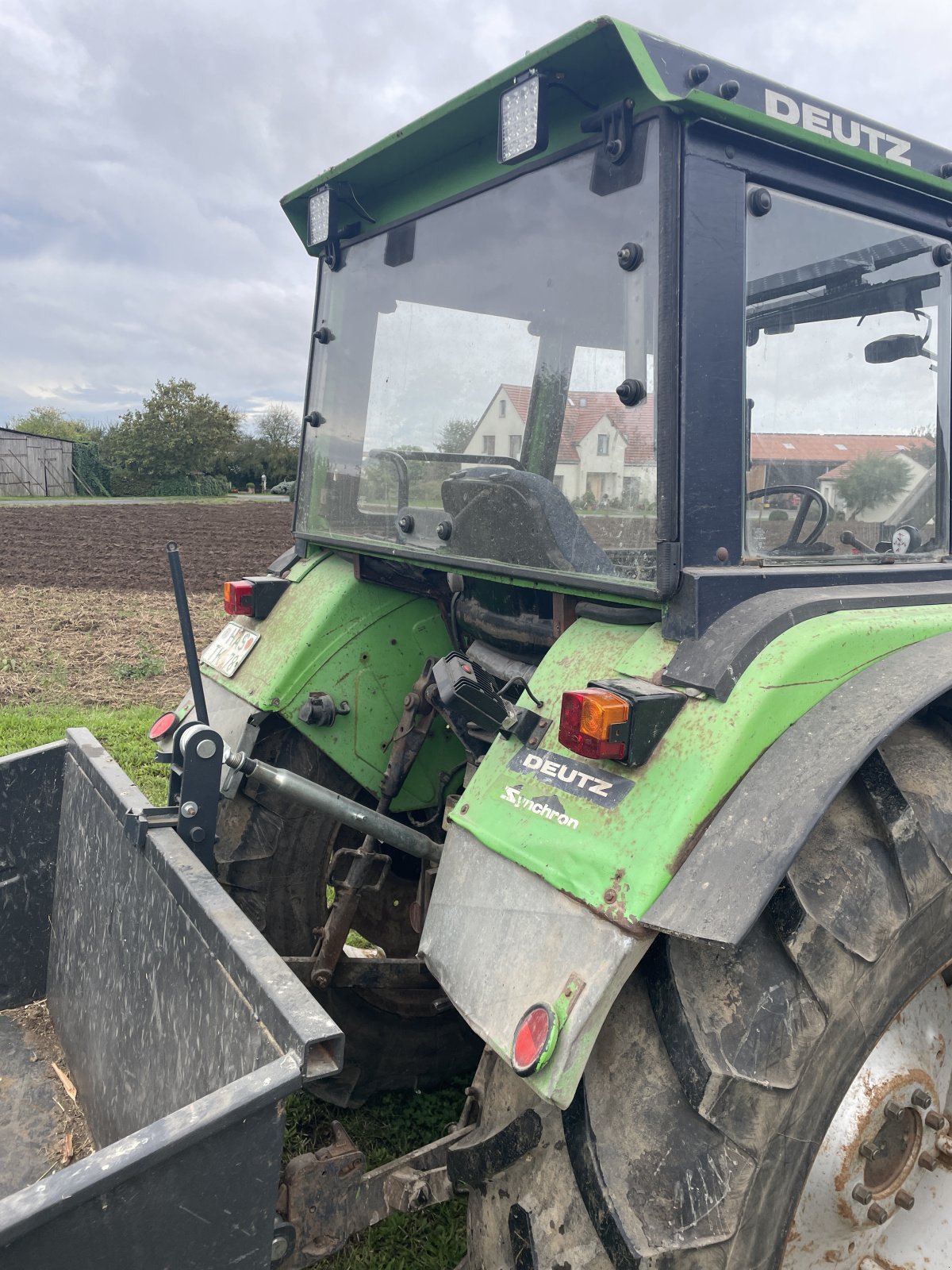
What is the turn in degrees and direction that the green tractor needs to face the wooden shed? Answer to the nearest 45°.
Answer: approximately 90° to its left

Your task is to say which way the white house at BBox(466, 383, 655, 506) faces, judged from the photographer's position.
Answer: facing the viewer

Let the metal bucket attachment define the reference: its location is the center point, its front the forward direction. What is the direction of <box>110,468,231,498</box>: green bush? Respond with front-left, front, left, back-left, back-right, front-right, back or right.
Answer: back-right

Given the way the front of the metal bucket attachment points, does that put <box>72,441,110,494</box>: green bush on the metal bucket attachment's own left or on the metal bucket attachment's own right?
on the metal bucket attachment's own right

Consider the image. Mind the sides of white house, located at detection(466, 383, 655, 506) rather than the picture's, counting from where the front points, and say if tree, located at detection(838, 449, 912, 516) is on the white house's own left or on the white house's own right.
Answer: on the white house's own left

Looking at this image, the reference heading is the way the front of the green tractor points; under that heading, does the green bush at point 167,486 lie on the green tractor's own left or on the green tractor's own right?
on the green tractor's own left

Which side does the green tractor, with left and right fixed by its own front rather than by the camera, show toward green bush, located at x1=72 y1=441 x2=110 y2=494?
left

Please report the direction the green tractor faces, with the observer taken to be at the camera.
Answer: facing away from the viewer and to the right of the viewer

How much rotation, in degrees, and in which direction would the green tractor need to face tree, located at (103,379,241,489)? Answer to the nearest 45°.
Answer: approximately 90° to its left

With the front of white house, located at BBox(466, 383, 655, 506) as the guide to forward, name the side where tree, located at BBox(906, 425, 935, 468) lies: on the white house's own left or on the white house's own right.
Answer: on the white house's own left

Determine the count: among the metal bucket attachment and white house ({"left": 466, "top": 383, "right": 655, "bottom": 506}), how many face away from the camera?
0
